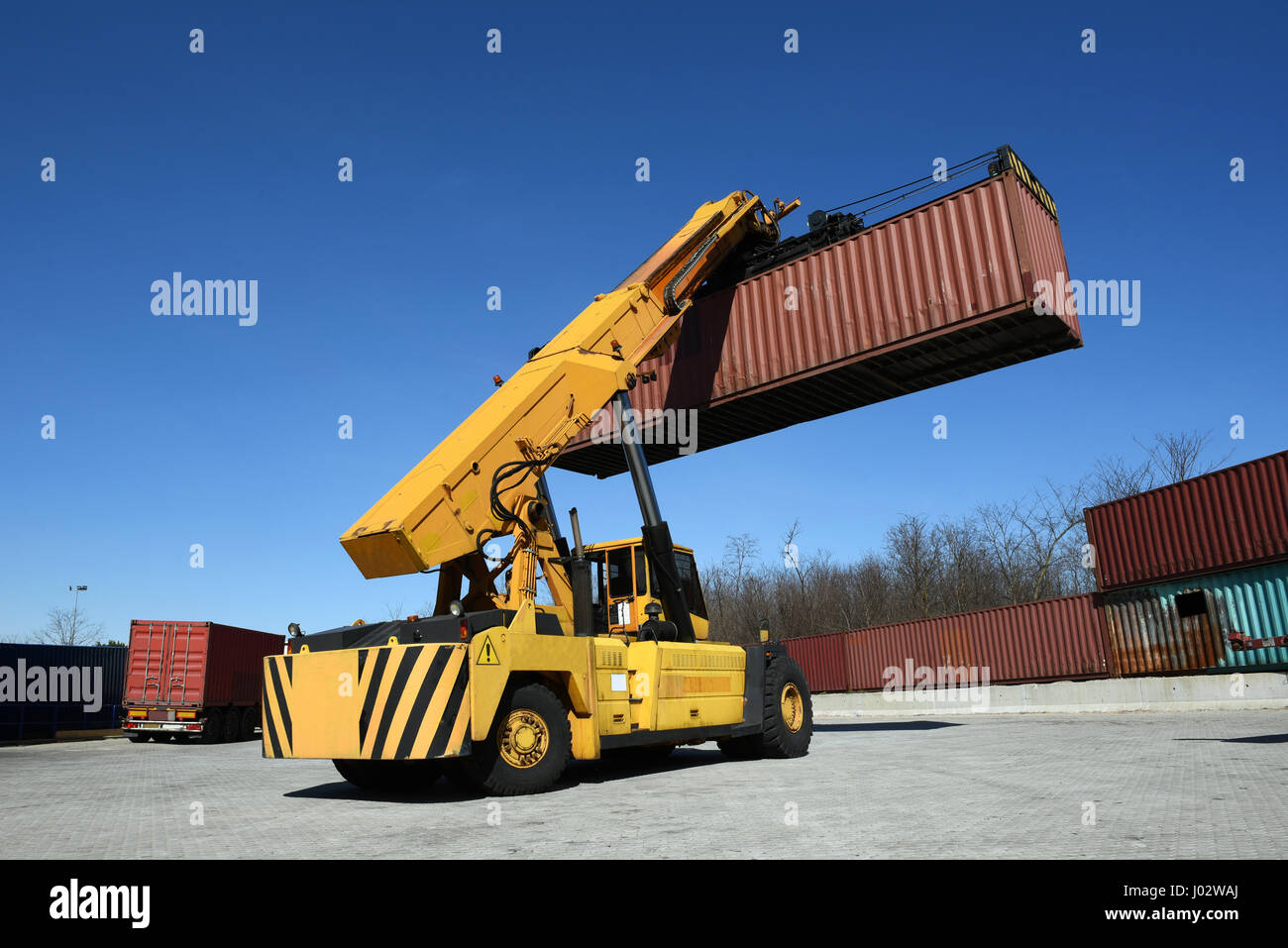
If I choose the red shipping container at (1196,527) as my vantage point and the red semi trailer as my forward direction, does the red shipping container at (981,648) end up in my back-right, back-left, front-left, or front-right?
front-right

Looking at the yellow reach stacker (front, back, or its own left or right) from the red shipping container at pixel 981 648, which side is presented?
front

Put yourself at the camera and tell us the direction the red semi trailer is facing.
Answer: facing away from the viewer and to the right of the viewer

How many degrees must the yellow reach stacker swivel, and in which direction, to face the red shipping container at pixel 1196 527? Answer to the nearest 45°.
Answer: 0° — it already faces it

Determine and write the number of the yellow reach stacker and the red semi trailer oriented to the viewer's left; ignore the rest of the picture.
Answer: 0

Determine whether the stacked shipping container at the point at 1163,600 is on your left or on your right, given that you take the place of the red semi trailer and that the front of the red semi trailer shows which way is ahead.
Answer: on your right

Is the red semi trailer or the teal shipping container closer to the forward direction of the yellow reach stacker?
the teal shipping container

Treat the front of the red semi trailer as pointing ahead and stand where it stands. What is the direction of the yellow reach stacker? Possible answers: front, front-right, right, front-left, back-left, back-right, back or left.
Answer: back-right

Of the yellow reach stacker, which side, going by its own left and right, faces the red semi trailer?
left

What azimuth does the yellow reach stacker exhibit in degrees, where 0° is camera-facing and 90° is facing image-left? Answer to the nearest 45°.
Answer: approximately 225°

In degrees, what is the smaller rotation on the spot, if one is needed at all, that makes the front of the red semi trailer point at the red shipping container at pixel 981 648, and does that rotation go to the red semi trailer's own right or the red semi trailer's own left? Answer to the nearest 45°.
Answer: approximately 45° to the red semi trailer's own right
